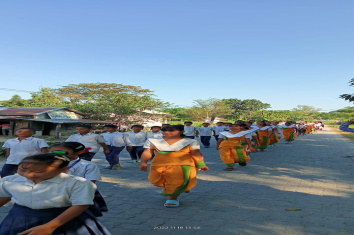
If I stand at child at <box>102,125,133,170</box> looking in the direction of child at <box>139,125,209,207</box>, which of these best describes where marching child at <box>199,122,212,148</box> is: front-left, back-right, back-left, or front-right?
back-left

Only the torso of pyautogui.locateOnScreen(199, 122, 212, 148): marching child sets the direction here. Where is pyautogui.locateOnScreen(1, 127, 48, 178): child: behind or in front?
in front

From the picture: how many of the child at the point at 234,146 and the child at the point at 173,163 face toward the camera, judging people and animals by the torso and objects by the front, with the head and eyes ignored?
2

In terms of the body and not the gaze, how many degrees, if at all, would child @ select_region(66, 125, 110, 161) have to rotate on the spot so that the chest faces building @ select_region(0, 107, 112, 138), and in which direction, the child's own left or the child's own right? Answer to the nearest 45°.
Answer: approximately 135° to the child's own right

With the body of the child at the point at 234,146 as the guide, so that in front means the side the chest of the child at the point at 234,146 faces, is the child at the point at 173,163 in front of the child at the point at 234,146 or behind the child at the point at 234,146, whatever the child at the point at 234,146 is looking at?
in front

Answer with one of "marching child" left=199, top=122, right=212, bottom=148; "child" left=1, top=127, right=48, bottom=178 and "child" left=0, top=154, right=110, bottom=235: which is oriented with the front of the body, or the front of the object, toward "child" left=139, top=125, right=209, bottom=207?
the marching child

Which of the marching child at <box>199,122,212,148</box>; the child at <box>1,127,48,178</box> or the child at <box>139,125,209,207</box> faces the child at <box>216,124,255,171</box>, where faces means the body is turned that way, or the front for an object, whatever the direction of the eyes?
the marching child

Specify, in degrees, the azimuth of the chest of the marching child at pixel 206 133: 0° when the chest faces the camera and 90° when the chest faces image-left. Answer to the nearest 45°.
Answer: approximately 0°

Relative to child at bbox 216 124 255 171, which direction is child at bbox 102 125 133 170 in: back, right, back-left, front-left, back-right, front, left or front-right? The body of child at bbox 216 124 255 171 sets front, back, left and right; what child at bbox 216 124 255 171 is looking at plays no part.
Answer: right

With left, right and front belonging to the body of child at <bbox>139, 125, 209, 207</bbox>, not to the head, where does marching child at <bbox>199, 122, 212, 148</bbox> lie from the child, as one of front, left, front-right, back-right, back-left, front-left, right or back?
back
